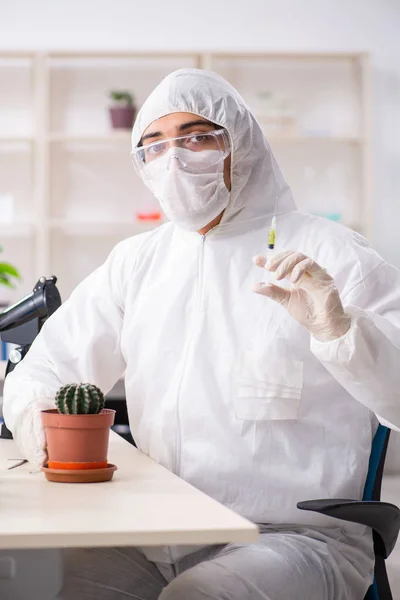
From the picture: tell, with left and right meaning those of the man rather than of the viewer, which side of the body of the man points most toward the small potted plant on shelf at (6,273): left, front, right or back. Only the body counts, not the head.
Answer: right

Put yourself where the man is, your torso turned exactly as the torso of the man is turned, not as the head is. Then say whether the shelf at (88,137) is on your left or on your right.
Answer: on your right

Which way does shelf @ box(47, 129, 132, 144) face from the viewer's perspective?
toward the camera

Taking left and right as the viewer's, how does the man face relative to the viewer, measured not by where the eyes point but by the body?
facing the viewer and to the left of the viewer

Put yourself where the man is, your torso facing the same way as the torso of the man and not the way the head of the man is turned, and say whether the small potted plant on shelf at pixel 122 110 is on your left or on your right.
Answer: on your right

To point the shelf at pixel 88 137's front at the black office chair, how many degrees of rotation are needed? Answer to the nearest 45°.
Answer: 0° — it already faces it

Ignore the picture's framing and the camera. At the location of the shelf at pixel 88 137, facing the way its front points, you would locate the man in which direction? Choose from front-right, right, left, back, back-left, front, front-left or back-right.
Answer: front

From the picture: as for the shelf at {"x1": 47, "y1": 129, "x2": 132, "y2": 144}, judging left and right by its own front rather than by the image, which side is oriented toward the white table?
front
